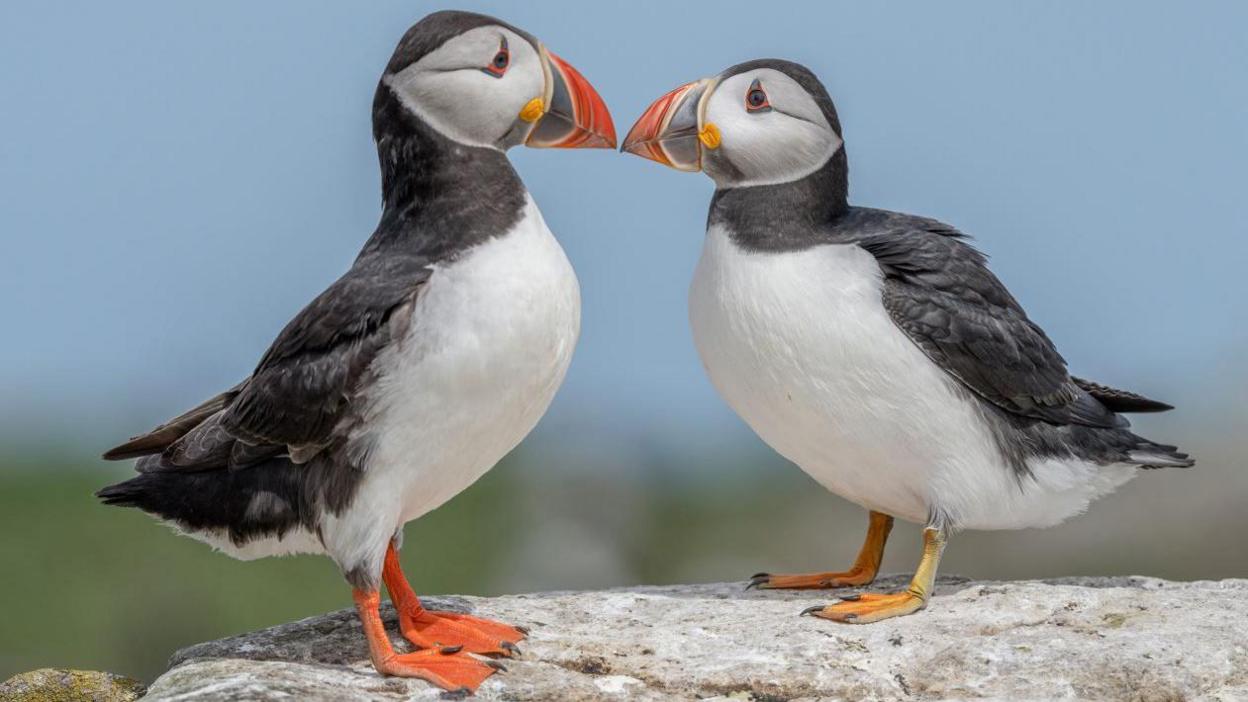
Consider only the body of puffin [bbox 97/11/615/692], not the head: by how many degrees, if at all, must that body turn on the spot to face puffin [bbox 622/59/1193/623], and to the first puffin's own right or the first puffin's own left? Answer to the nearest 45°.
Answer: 0° — it already faces it

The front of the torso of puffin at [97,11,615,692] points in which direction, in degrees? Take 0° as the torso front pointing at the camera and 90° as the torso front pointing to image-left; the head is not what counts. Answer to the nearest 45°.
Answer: approximately 270°
